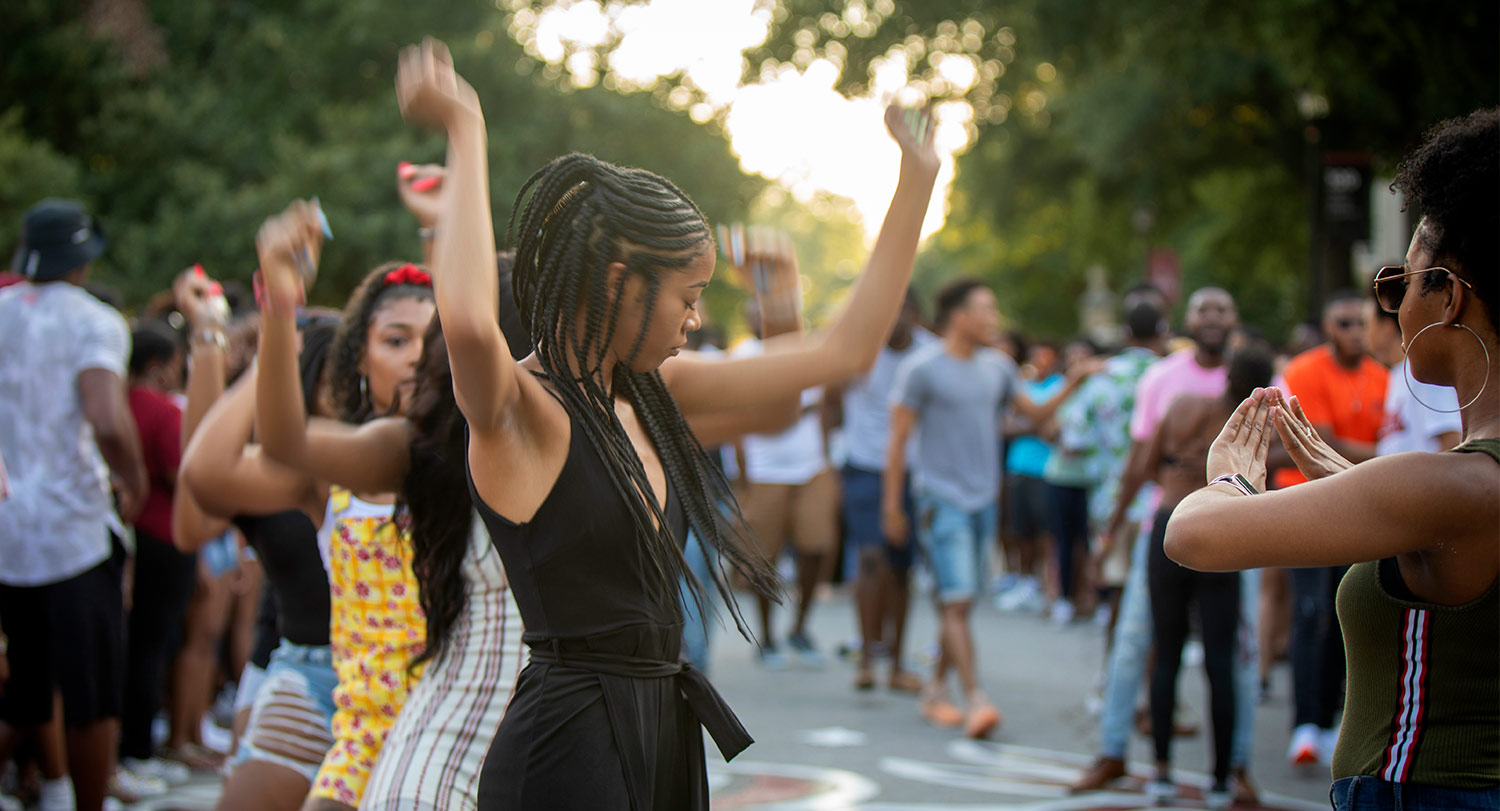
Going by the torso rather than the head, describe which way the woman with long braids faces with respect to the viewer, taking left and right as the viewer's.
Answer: facing the viewer and to the right of the viewer

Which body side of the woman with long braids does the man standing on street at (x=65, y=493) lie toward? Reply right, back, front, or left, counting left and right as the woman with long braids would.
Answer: back

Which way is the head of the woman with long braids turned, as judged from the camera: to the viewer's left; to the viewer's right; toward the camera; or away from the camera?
to the viewer's right
